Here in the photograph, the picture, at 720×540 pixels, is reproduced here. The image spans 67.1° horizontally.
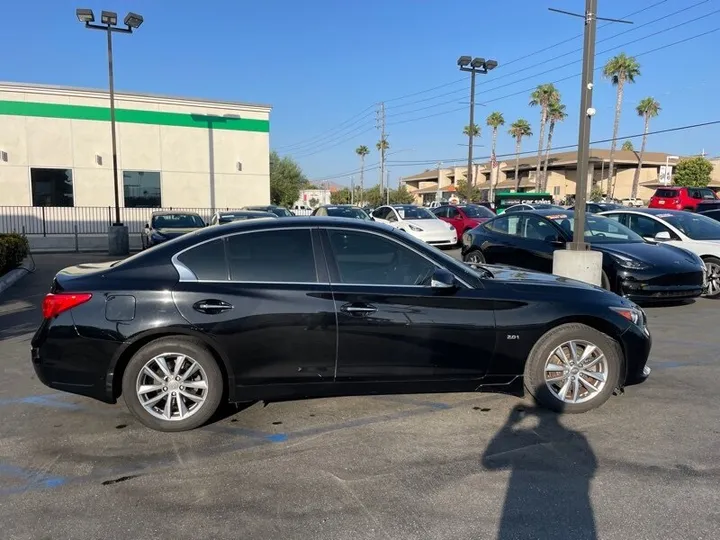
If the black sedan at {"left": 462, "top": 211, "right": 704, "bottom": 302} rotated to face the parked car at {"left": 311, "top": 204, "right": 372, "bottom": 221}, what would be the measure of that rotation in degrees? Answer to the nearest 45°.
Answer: approximately 180°

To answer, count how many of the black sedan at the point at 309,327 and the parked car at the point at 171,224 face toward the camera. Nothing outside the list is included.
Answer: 1

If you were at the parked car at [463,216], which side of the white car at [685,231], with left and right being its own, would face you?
back

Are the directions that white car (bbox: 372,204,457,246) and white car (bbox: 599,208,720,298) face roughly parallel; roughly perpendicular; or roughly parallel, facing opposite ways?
roughly parallel

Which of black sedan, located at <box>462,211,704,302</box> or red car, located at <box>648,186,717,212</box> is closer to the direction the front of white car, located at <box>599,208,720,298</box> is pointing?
the black sedan

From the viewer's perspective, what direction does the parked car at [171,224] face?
toward the camera

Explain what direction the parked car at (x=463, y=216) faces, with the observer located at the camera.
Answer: facing the viewer and to the right of the viewer

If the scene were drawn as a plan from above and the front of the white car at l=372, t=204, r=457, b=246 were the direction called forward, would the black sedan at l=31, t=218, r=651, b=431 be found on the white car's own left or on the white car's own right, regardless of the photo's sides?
on the white car's own right

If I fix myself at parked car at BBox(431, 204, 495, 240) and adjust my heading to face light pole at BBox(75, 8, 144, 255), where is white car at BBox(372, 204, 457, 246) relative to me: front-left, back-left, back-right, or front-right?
front-left

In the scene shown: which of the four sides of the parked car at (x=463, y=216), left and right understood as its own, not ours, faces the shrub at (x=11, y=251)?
right

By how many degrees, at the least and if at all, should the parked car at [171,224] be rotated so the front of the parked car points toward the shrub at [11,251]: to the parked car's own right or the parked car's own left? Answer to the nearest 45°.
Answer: approximately 45° to the parked car's own right

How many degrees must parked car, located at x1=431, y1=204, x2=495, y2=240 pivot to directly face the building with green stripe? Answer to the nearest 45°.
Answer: approximately 135° to its right

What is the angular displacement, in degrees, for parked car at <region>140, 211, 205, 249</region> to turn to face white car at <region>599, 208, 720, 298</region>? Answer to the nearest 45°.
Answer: approximately 45° to its left

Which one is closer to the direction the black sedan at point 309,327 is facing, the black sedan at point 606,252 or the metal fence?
the black sedan

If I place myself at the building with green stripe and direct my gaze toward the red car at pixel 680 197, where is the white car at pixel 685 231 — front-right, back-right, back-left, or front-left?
front-right

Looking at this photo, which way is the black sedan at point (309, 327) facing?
to the viewer's right

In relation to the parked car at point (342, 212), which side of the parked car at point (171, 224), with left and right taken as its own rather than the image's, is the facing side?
left

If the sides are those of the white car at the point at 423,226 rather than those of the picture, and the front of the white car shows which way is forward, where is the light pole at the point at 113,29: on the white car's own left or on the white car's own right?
on the white car's own right
